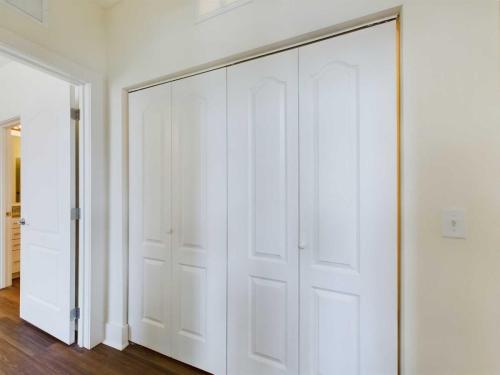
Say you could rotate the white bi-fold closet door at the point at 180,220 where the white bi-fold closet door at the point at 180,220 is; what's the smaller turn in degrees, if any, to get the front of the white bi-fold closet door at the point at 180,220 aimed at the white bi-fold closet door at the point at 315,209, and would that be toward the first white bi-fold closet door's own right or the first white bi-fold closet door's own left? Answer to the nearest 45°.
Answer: approximately 90° to the first white bi-fold closet door's own left

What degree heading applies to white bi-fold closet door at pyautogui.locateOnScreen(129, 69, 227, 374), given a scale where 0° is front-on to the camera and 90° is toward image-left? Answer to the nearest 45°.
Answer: approximately 45°

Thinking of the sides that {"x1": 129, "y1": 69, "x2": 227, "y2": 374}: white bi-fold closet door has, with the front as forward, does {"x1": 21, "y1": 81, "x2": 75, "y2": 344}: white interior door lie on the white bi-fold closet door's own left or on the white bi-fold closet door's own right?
on the white bi-fold closet door's own right

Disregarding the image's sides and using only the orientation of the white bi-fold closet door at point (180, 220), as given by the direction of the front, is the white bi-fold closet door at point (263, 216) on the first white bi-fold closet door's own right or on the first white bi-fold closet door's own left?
on the first white bi-fold closet door's own left
